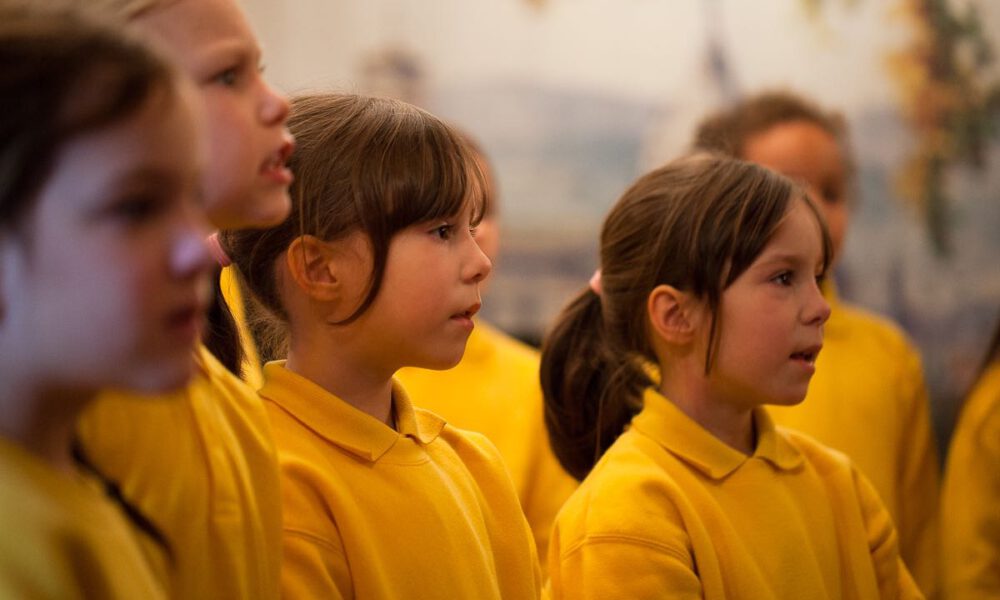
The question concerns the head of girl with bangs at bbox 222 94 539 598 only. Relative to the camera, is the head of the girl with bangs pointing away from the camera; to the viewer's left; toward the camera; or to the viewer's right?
to the viewer's right

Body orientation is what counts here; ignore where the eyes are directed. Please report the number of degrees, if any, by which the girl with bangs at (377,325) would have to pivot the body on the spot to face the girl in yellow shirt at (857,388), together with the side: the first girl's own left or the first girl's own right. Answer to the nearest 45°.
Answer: approximately 90° to the first girl's own left

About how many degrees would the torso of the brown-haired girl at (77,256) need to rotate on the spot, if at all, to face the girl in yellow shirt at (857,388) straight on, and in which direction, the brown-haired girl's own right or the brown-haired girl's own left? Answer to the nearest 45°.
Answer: approximately 90° to the brown-haired girl's own left

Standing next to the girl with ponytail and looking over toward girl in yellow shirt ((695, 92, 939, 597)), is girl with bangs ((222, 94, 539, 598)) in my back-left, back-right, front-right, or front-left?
back-left

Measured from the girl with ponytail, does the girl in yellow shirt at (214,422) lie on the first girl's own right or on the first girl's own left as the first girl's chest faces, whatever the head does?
on the first girl's own right

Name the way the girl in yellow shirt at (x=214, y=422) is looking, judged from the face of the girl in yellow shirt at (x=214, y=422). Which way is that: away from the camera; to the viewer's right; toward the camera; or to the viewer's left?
to the viewer's right

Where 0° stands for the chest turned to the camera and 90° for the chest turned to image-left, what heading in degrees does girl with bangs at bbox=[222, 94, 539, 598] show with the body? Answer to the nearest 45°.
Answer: approximately 315°

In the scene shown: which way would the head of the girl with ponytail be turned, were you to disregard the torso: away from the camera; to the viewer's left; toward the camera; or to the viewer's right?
to the viewer's right
